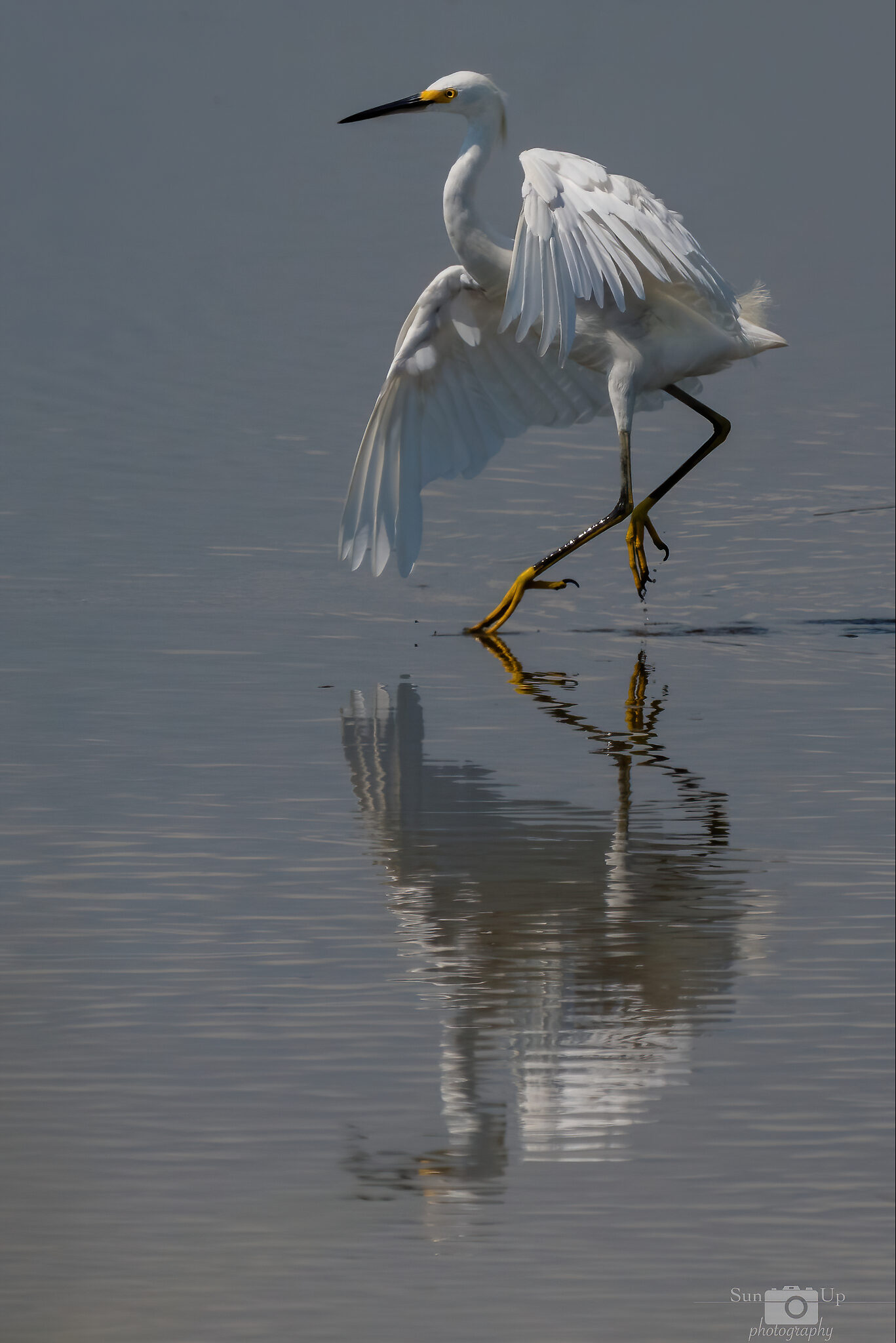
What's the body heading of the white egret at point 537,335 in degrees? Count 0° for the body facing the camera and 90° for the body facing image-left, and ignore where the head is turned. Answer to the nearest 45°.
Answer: approximately 90°
